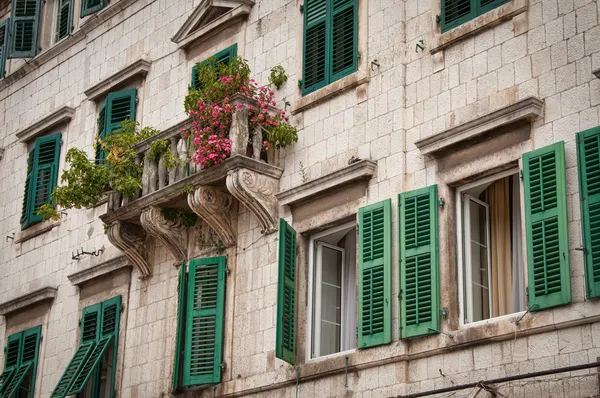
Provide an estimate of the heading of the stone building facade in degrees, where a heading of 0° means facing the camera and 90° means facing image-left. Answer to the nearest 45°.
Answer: approximately 45°
